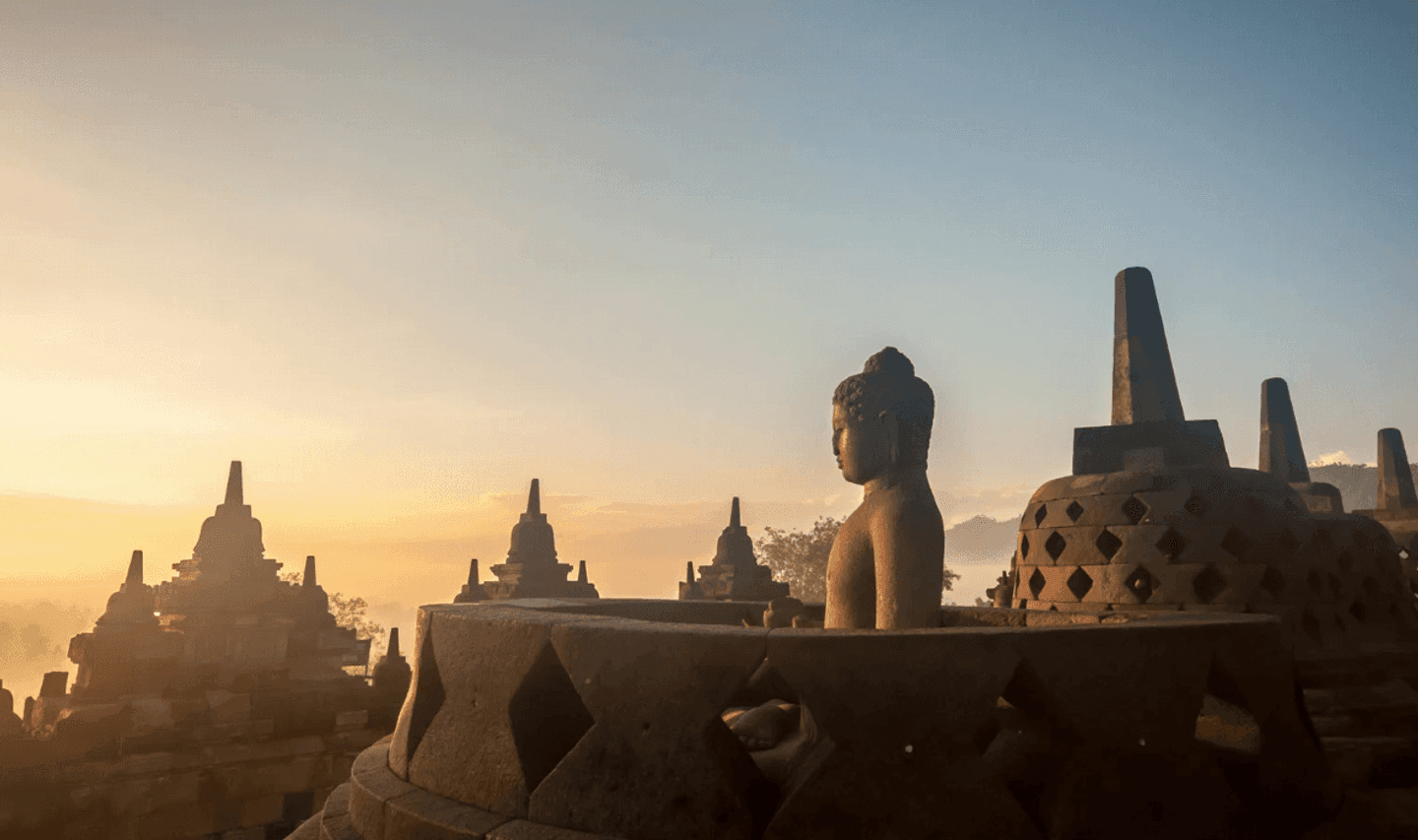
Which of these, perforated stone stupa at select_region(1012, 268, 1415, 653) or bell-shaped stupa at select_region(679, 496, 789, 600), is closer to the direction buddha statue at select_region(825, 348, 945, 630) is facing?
the bell-shaped stupa

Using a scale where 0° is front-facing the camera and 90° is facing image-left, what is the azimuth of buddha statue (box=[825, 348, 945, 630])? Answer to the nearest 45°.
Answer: approximately 90°

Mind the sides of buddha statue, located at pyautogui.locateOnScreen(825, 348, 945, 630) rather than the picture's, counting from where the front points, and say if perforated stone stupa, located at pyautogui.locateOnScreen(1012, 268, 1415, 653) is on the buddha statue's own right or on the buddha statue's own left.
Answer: on the buddha statue's own right
